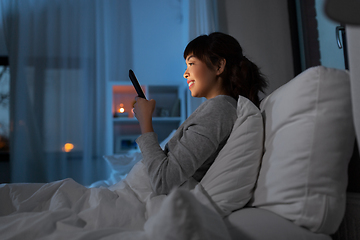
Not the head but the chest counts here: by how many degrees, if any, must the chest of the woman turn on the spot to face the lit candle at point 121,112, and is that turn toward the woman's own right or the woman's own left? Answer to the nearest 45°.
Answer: approximately 45° to the woman's own right

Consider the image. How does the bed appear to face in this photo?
to the viewer's left

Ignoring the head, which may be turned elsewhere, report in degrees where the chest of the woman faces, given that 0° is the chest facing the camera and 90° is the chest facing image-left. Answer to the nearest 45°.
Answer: approximately 90°

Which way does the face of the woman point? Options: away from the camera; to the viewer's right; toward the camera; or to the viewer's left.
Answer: to the viewer's left

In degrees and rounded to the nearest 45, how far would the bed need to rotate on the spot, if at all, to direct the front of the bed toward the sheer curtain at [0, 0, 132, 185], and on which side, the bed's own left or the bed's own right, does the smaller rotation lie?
approximately 45° to the bed's own right

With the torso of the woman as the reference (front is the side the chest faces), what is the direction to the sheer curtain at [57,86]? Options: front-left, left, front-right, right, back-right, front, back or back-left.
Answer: front-right

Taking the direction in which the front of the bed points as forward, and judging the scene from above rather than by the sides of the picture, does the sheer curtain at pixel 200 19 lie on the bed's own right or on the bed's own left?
on the bed's own right

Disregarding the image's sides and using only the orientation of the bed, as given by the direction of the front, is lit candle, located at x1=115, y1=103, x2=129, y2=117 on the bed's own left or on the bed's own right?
on the bed's own right
